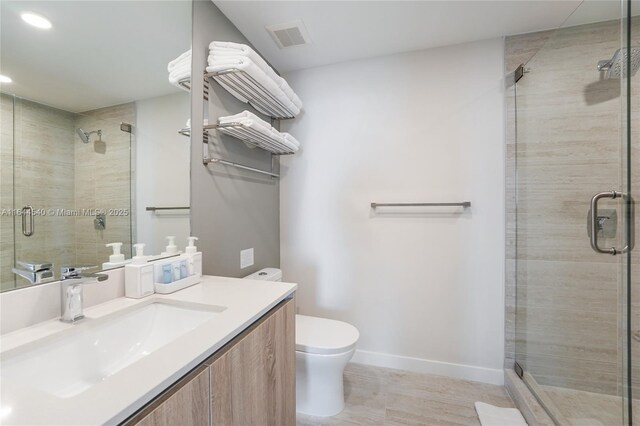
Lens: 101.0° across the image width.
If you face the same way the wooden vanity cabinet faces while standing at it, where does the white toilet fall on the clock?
The white toilet is roughly at 9 o'clock from the wooden vanity cabinet.

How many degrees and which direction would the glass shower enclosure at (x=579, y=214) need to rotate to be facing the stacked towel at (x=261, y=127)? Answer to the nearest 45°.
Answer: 0° — it already faces it

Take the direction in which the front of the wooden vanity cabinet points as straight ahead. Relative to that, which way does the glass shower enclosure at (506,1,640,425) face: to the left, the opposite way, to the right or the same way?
the opposite way

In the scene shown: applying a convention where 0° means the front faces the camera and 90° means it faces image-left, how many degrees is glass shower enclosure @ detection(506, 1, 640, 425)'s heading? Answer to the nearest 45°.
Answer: approximately 45°

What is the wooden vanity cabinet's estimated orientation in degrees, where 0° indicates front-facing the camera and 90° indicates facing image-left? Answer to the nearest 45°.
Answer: approximately 315°

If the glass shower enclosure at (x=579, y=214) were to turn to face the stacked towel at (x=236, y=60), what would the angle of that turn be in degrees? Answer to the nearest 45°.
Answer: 0° — it already faces it

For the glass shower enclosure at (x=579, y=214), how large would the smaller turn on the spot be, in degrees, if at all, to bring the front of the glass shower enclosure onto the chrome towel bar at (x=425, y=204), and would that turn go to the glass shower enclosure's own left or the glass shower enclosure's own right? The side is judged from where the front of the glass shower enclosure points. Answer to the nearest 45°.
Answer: approximately 45° to the glass shower enclosure's own right
